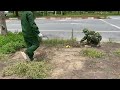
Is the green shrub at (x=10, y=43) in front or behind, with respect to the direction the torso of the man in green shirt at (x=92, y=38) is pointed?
in front

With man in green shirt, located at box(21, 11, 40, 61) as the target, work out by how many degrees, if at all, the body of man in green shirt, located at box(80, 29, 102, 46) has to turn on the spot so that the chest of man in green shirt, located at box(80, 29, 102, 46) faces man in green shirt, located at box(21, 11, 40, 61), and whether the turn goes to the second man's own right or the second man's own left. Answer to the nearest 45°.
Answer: approximately 45° to the second man's own left

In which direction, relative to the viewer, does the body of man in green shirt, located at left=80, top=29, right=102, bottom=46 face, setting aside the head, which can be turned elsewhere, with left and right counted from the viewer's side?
facing to the left of the viewer

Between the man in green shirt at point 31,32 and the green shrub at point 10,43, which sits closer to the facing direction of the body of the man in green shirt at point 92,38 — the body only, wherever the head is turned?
the green shrub
